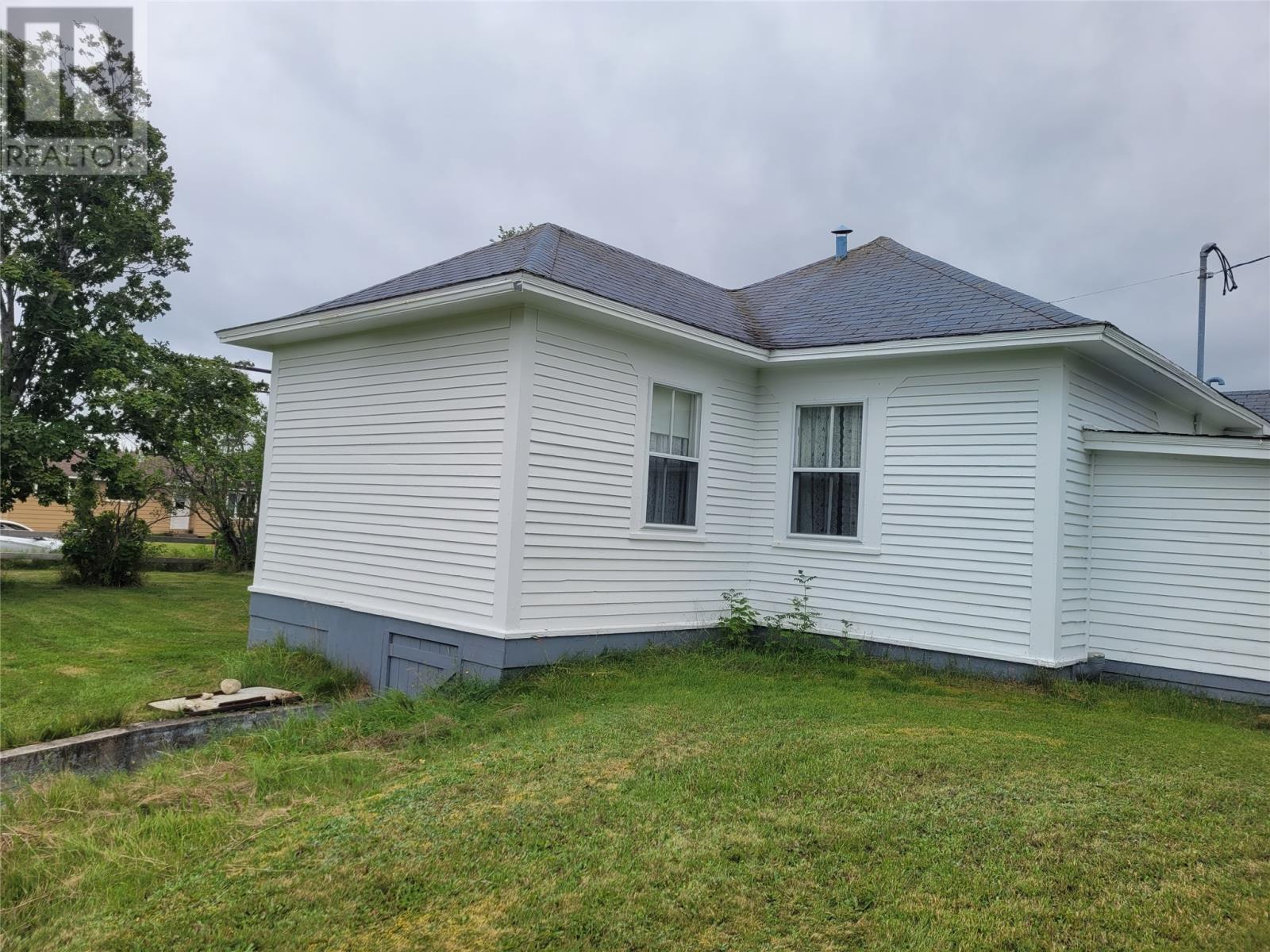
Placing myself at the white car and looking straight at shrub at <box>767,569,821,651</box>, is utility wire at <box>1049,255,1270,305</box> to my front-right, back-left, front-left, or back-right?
front-left

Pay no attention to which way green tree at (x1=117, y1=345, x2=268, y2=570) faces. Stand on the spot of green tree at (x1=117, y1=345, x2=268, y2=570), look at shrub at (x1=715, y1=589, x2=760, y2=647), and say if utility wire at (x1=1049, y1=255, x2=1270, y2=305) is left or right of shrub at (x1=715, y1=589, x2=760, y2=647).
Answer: left

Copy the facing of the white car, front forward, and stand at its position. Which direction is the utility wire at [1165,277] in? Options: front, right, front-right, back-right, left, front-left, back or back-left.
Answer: front-right

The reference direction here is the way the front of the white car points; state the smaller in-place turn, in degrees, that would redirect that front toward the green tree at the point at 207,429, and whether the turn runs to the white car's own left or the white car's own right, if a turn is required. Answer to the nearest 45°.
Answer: approximately 45° to the white car's own right

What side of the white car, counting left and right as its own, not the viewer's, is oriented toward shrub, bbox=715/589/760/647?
right

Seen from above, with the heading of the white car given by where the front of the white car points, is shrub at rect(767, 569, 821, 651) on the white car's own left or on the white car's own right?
on the white car's own right

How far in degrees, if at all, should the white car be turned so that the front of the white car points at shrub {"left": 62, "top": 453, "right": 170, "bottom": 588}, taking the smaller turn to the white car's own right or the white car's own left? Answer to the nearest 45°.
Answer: approximately 90° to the white car's own right

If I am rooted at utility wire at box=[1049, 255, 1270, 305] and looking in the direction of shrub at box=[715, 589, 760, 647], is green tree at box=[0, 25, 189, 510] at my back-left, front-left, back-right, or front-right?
front-right
